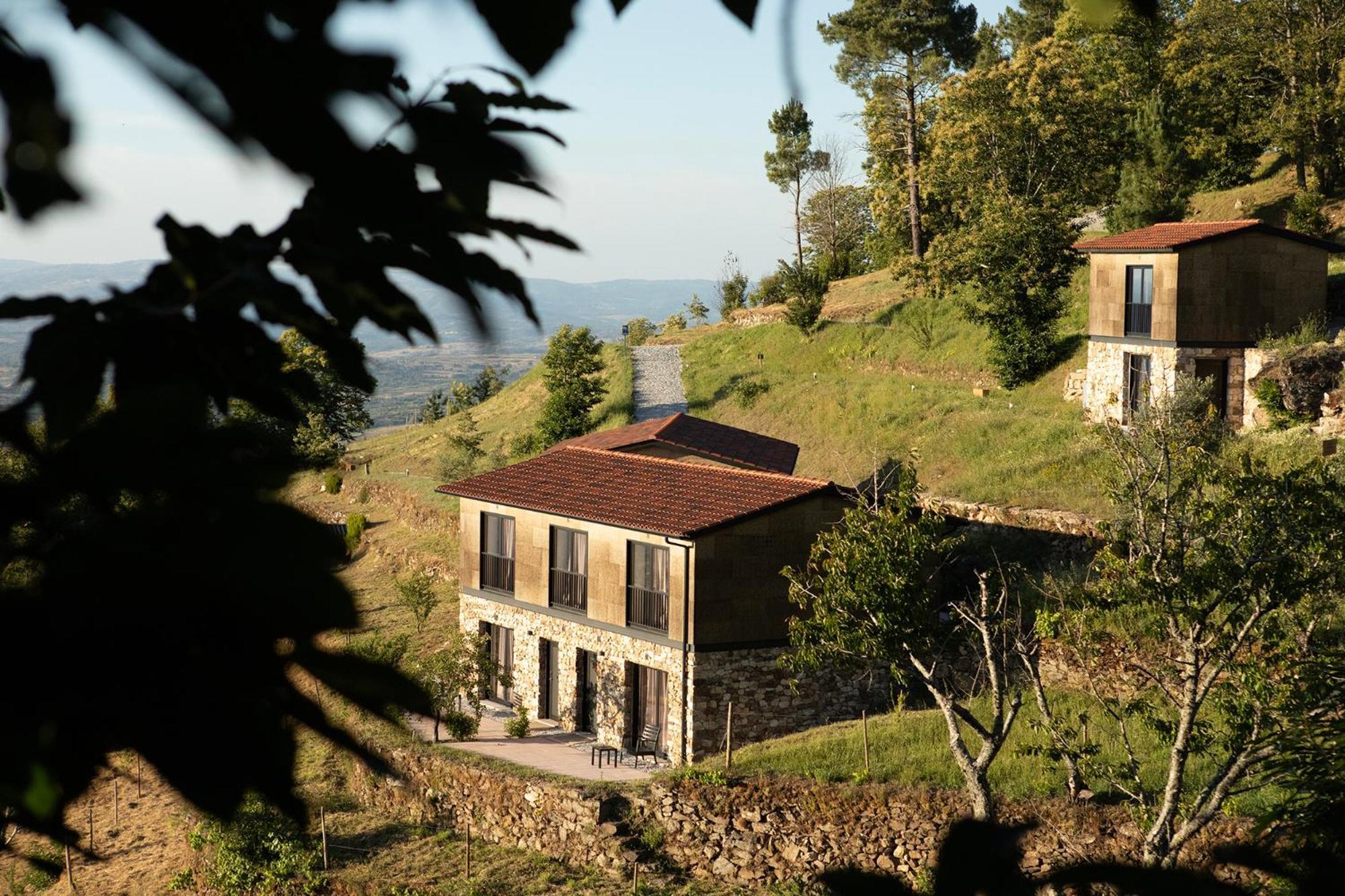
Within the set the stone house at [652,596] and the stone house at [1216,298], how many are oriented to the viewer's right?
0

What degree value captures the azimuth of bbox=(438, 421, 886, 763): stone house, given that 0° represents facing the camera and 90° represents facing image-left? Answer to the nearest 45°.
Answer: approximately 45°

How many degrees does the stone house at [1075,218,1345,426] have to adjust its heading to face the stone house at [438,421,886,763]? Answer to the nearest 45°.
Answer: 0° — it already faces it

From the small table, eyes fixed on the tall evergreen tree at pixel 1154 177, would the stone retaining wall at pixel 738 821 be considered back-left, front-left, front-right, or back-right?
back-right

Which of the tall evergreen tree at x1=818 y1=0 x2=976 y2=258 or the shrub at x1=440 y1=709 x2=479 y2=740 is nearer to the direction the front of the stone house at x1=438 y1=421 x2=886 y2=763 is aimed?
the shrub

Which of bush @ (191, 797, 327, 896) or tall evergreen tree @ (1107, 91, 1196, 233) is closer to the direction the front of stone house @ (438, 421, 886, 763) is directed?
the bush

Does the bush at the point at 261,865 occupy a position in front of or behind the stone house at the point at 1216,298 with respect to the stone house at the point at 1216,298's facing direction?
in front

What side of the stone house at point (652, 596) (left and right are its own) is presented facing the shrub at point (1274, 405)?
back

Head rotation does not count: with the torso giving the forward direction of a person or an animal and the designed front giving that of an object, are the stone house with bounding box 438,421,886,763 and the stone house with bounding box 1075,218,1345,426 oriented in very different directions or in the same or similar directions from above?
same or similar directions

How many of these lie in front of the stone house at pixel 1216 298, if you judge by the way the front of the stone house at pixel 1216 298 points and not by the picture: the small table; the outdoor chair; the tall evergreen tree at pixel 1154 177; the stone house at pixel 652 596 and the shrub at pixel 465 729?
4

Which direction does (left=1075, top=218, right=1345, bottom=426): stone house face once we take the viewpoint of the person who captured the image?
facing the viewer and to the left of the viewer

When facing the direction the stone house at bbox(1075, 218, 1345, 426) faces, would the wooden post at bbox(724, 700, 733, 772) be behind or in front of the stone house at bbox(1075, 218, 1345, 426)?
in front

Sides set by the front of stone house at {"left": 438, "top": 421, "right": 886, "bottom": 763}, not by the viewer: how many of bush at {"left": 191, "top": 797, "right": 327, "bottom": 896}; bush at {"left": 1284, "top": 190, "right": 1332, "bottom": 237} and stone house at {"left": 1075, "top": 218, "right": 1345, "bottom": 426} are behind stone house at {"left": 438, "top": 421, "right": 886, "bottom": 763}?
2

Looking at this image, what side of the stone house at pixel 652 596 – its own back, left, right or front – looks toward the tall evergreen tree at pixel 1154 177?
back
